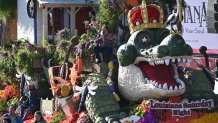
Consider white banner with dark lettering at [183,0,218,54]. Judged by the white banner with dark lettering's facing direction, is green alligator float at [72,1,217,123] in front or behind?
in front

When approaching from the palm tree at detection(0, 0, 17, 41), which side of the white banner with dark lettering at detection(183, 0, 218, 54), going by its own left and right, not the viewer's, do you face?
right

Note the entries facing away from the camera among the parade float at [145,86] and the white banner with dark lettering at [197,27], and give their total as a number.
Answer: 0

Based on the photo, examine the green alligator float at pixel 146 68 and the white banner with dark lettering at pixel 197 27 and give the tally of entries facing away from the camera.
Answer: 0

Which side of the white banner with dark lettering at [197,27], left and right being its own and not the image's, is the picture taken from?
front

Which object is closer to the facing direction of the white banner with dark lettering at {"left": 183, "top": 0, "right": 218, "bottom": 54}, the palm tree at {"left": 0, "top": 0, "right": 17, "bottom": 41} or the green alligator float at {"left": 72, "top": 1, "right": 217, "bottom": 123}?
the green alligator float

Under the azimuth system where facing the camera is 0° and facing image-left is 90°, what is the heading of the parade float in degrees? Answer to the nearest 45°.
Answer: approximately 315°

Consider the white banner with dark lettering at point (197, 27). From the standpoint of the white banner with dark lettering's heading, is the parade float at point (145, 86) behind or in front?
in front

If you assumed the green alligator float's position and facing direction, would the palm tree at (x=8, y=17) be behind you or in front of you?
behind
